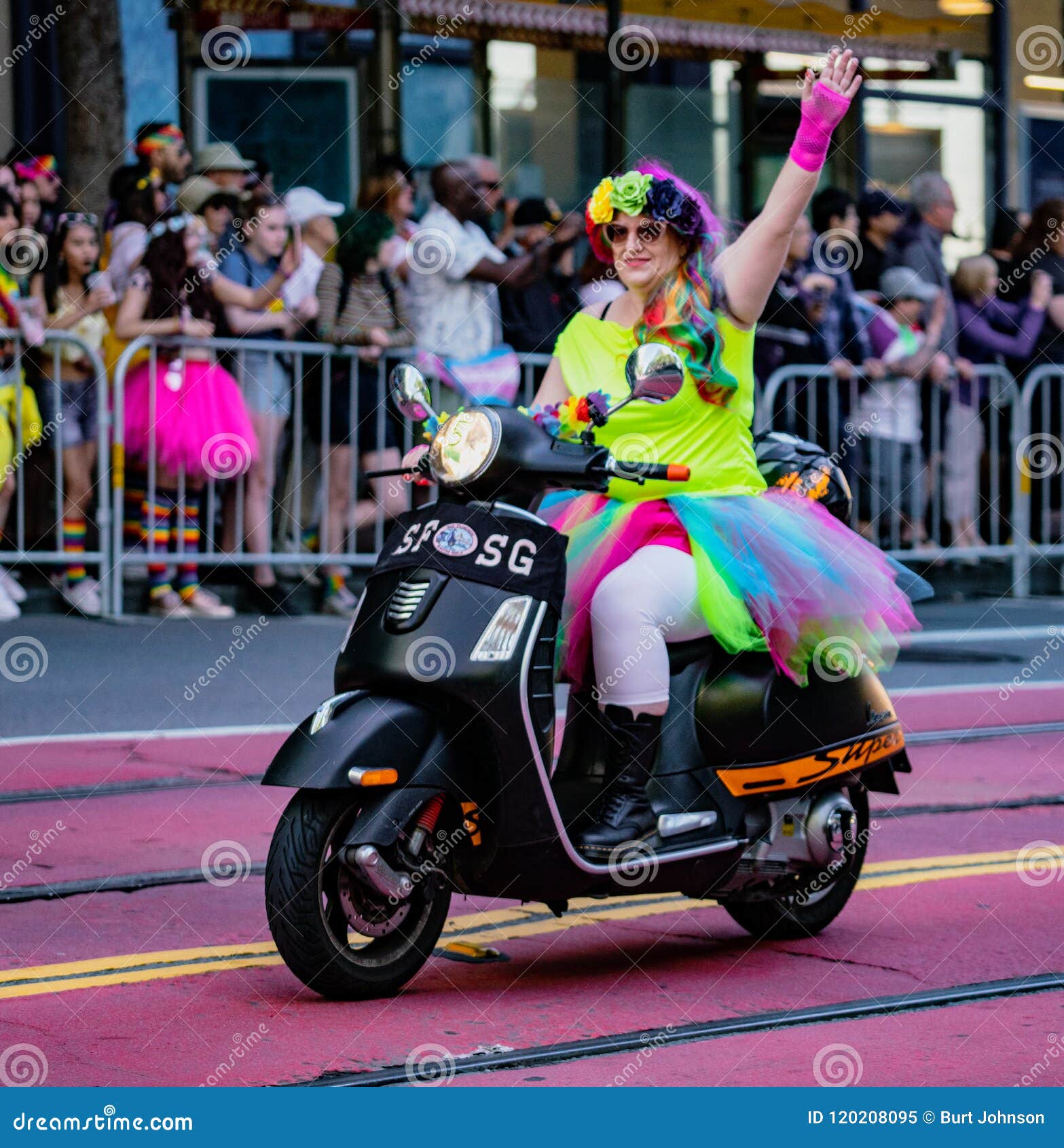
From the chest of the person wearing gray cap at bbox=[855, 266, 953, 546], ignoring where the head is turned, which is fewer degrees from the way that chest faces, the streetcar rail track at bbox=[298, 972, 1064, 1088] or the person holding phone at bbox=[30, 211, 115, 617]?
the streetcar rail track

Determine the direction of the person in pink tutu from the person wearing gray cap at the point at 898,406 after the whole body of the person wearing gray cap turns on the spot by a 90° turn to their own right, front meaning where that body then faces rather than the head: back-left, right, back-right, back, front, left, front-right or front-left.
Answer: front

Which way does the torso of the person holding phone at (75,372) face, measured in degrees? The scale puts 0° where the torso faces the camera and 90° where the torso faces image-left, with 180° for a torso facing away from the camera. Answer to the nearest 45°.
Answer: approximately 315°

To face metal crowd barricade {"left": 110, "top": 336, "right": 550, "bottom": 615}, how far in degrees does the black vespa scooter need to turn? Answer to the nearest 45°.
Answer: approximately 135° to its right

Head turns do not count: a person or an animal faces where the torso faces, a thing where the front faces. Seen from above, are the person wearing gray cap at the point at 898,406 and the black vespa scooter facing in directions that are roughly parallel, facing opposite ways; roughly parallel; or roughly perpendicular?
roughly perpendicular

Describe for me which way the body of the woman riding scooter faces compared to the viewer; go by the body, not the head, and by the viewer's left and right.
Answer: facing the viewer and to the left of the viewer

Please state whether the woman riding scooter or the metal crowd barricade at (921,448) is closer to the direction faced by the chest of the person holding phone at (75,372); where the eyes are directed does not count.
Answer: the woman riding scooter

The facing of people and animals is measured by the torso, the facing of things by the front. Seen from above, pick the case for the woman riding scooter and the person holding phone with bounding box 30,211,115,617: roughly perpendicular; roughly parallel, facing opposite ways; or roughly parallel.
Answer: roughly perpendicular

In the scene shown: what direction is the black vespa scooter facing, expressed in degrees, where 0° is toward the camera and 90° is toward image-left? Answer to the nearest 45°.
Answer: approximately 45°

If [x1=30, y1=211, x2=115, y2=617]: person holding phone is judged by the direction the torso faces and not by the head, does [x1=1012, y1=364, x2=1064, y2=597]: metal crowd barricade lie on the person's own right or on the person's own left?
on the person's own left
